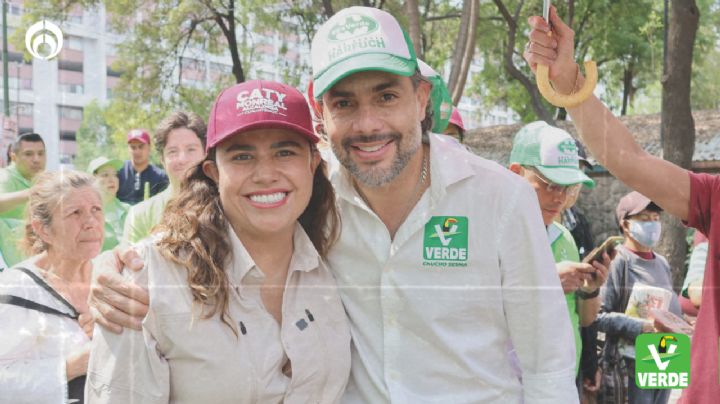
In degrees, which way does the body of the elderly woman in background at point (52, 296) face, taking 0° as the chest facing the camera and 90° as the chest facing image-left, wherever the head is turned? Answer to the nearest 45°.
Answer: approximately 315°

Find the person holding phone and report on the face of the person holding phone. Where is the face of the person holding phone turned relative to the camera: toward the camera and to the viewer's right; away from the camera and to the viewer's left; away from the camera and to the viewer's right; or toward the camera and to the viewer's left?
toward the camera and to the viewer's right

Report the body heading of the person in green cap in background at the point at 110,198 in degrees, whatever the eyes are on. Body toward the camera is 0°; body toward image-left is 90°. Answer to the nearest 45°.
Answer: approximately 315°

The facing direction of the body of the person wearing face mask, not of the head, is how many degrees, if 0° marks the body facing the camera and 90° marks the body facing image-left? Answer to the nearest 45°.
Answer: approximately 315°

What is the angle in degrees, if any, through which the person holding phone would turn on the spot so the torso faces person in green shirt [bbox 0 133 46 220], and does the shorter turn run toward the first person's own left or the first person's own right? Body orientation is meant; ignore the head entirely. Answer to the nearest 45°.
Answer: approximately 90° to the first person's own right

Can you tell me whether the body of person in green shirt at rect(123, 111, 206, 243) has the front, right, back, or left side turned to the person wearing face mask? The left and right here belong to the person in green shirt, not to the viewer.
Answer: left

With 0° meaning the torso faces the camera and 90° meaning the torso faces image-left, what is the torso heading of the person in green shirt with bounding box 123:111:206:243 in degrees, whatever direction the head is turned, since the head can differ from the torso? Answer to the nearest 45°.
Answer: approximately 0°

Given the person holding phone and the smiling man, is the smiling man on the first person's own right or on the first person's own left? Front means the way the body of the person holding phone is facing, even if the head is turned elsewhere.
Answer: on the first person's own right
